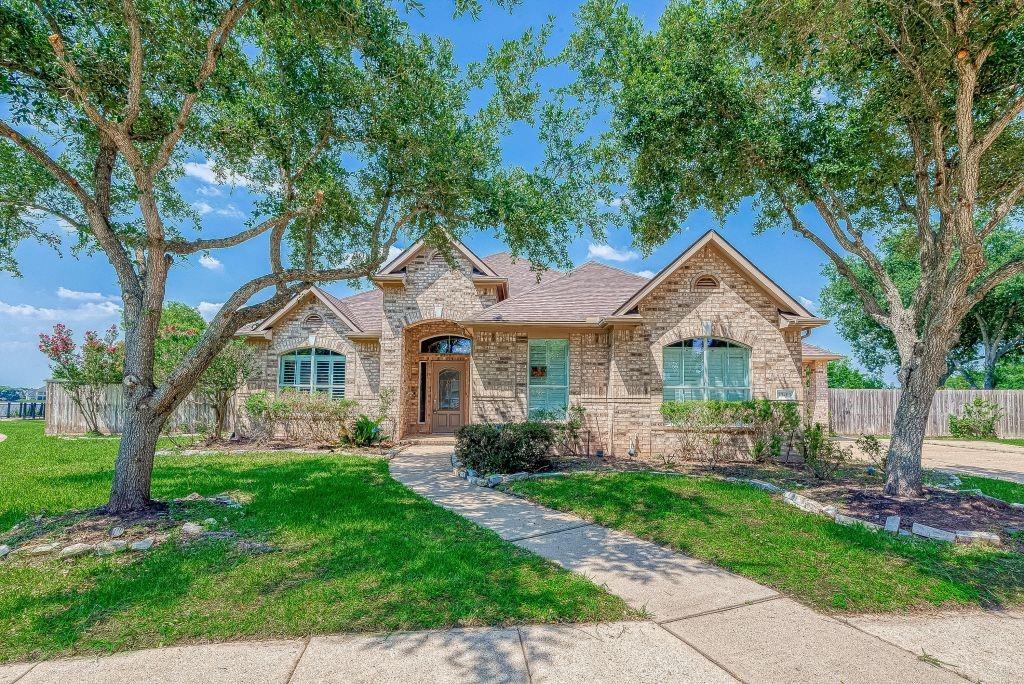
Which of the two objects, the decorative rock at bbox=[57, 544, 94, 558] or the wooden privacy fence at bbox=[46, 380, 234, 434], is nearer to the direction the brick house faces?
the decorative rock

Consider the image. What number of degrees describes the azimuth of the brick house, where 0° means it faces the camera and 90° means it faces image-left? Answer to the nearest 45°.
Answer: approximately 0°

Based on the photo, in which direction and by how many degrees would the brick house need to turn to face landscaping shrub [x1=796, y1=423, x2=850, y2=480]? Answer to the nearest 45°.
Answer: approximately 45° to its left

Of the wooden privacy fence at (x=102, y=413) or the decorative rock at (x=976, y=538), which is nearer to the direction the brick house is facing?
the decorative rock

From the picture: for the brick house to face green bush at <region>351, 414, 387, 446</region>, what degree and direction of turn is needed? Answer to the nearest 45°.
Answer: approximately 90° to its right

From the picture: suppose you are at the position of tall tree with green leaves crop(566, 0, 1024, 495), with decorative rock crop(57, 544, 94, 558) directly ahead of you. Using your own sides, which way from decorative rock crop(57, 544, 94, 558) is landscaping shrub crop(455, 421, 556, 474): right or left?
right

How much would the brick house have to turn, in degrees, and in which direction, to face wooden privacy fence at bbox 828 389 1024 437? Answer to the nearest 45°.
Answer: approximately 135° to its left

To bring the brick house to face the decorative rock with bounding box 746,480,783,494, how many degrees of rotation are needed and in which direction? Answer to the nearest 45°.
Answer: approximately 45° to its left
